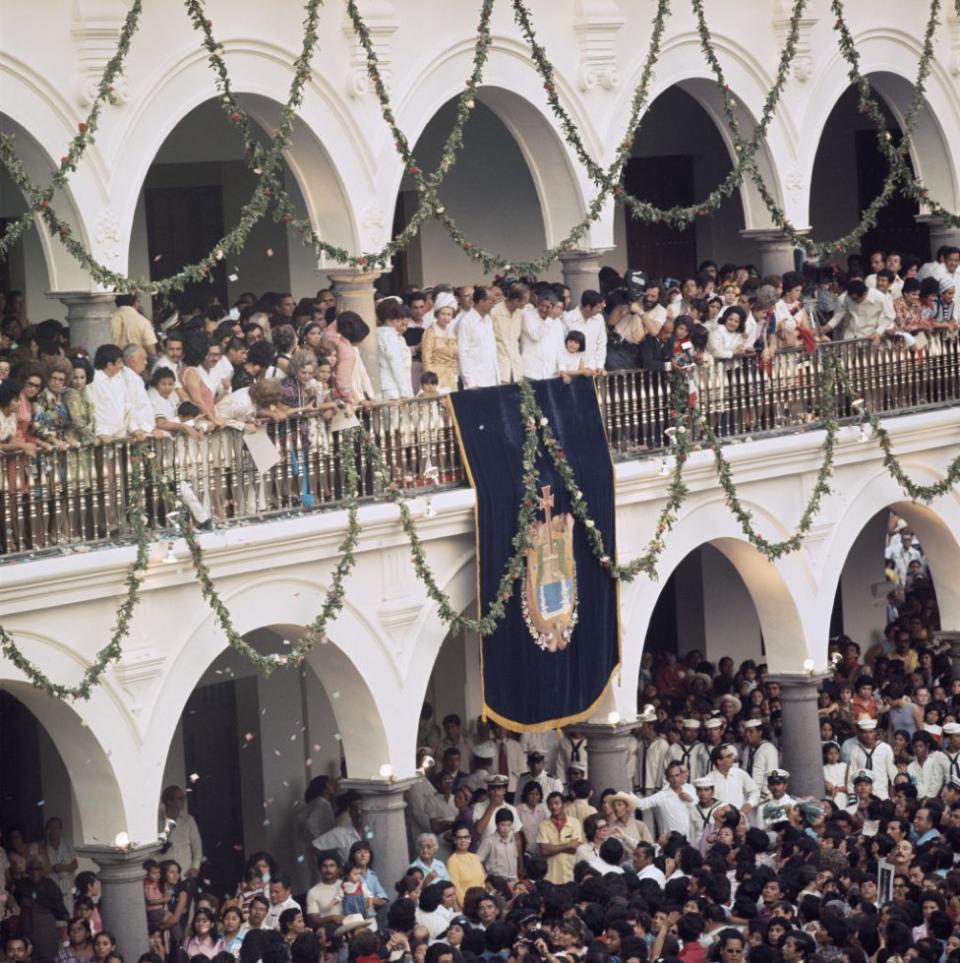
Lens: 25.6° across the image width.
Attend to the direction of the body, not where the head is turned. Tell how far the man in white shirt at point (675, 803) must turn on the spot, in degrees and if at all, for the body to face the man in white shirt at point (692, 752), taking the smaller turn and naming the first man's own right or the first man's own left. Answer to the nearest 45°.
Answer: approximately 180°

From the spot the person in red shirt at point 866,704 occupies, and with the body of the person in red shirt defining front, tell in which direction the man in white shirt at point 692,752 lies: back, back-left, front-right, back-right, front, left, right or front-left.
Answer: front-right

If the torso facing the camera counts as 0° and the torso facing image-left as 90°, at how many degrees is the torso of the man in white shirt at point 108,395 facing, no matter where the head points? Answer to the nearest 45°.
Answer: approximately 315°

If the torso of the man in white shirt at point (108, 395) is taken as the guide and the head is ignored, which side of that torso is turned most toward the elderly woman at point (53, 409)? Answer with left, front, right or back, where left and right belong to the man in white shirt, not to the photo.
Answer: right

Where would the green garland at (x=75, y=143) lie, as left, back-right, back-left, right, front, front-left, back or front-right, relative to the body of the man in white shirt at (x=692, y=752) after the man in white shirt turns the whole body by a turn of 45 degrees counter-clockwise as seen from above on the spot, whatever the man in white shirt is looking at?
right

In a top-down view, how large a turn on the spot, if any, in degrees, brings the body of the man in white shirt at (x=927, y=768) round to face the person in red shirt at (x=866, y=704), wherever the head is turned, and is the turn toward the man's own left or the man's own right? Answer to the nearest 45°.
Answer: approximately 135° to the man's own right

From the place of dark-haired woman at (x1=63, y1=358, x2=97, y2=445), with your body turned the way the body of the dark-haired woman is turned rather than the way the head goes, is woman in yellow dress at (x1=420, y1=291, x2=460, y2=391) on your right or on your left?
on your left

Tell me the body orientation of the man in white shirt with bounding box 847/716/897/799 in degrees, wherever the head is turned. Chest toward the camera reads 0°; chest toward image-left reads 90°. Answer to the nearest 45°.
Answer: approximately 0°
